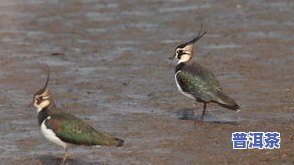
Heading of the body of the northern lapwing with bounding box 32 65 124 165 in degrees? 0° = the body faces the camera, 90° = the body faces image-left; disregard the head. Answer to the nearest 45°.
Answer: approximately 90°

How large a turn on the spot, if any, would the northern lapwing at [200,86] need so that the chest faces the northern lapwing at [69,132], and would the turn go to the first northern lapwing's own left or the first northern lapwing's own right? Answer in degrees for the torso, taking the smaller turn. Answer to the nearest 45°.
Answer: approximately 45° to the first northern lapwing's own left

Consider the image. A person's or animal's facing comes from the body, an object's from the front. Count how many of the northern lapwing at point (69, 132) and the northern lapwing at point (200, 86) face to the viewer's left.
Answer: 2

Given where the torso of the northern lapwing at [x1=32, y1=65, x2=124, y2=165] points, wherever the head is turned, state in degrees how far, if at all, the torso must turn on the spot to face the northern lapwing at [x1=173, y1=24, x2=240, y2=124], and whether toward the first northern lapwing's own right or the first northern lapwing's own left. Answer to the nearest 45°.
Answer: approximately 135° to the first northern lapwing's own right

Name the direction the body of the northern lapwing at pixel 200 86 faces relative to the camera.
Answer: to the viewer's left
